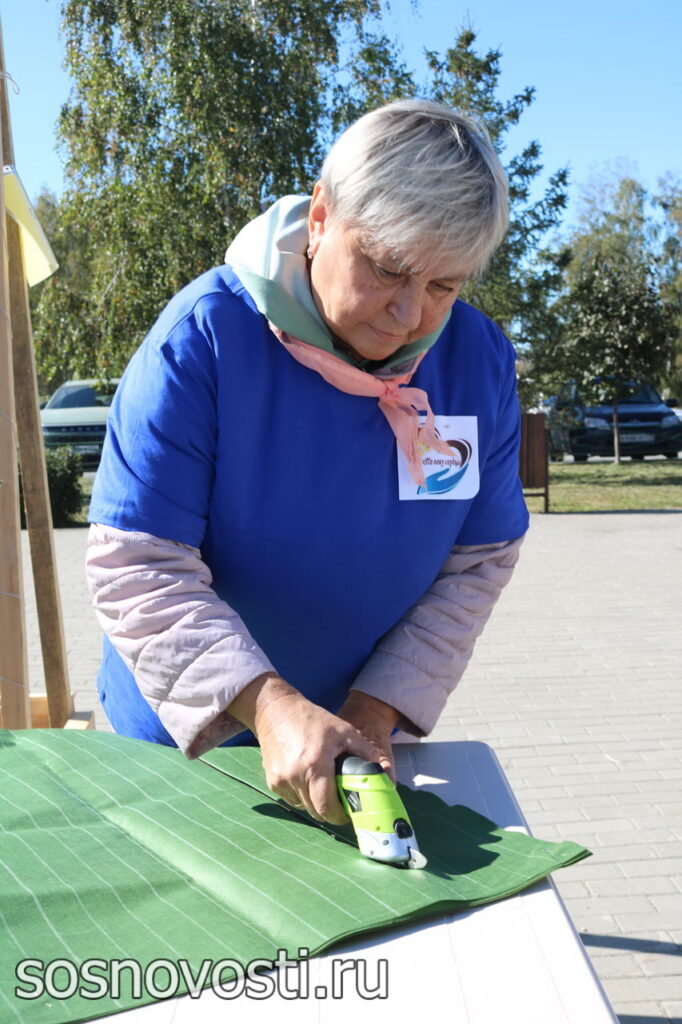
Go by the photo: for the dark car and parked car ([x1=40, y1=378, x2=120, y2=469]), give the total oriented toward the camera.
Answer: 2

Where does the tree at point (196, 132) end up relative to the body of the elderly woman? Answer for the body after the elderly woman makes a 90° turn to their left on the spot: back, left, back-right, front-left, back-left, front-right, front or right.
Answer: front-left

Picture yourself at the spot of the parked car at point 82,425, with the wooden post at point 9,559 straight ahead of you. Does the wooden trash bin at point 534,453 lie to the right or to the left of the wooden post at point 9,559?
left

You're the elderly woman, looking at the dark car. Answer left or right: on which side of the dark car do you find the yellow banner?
left

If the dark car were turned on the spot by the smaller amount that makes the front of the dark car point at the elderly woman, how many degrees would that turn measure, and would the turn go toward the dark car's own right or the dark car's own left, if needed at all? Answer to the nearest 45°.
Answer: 0° — it already faces them

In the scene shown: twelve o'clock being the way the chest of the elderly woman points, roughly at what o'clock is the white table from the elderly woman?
The white table is roughly at 1 o'clock from the elderly woman.

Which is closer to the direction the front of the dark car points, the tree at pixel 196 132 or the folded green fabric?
the folded green fabric

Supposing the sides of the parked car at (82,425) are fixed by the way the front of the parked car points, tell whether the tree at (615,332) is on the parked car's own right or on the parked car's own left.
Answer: on the parked car's own left

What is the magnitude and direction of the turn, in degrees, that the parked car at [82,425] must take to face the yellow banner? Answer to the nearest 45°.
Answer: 0° — it already faces it

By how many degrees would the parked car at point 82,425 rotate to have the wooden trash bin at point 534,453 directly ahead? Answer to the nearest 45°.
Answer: approximately 45° to its left

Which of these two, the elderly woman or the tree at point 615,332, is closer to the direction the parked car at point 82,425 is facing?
the elderly woman
